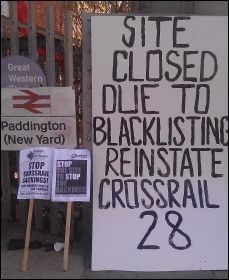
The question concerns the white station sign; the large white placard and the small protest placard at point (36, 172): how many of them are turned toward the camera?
3

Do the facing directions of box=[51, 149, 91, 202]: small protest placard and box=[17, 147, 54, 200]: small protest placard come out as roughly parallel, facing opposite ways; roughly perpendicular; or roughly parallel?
roughly parallel

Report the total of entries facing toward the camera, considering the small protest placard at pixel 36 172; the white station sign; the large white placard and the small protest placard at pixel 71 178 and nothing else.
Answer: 4

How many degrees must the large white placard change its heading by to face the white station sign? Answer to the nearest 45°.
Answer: approximately 90° to its right

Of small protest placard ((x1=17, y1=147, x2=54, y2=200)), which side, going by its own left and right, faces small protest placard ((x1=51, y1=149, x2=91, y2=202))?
left

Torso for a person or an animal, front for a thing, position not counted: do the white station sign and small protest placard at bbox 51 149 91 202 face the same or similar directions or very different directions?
same or similar directions

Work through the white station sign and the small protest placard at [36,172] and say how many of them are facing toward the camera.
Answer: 2

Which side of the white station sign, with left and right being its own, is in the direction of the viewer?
front

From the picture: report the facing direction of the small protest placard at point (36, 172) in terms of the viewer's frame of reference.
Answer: facing the viewer

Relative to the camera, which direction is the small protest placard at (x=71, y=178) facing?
toward the camera
